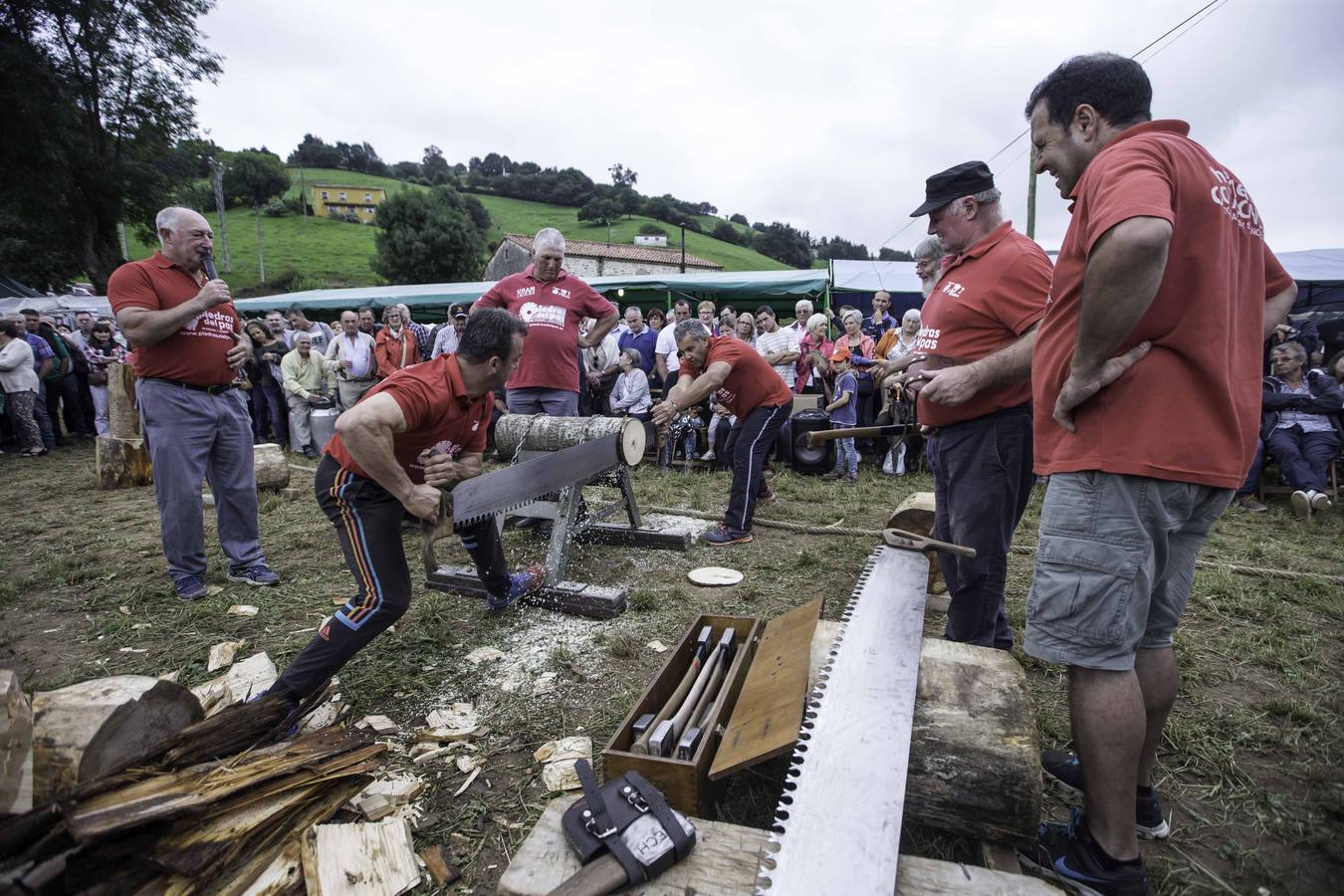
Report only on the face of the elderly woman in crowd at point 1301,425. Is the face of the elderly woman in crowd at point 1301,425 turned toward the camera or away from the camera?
toward the camera

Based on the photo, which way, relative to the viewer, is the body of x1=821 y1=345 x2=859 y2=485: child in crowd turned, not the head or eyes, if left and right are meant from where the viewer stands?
facing the viewer and to the left of the viewer

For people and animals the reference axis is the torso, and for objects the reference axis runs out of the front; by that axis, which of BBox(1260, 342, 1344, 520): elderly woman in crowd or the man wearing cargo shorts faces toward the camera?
the elderly woman in crowd

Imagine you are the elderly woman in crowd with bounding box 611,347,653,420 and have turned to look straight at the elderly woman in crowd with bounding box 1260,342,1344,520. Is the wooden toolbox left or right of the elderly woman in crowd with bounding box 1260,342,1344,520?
right

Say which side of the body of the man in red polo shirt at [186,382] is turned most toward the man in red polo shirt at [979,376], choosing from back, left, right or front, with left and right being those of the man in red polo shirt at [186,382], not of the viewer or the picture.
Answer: front

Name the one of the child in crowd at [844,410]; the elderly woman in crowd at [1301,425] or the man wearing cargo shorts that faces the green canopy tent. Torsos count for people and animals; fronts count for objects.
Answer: the man wearing cargo shorts

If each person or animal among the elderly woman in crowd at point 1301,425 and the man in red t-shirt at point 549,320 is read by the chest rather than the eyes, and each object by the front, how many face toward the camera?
2

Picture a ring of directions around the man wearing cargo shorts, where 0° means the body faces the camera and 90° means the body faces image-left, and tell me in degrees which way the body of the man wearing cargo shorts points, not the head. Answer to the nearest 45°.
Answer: approximately 135°

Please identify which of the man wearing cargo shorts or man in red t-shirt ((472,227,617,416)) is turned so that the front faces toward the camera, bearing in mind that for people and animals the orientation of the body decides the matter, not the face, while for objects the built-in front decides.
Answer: the man in red t-shirt

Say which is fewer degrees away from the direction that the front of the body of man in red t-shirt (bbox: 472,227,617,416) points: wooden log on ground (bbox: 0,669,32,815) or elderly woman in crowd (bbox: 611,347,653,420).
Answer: the wooden log on ground

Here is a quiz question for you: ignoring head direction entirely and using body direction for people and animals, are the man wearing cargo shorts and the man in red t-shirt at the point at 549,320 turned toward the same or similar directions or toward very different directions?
very different directions

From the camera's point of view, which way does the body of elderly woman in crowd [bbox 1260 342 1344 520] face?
toward the camera

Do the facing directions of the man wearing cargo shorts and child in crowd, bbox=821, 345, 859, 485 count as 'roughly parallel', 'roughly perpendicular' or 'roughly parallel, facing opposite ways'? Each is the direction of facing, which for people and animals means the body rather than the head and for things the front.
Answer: roughly perpendicular

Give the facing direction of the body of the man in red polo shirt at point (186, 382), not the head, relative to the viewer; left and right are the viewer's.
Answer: facing the viewer and to the right of the viewer

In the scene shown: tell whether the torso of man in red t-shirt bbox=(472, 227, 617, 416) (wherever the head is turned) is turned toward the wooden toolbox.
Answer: yes

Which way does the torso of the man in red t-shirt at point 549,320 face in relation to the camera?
toward the camera

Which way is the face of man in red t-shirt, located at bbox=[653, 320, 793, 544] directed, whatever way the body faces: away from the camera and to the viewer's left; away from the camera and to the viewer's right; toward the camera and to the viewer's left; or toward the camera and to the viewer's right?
toward the camera and to the viewer's left

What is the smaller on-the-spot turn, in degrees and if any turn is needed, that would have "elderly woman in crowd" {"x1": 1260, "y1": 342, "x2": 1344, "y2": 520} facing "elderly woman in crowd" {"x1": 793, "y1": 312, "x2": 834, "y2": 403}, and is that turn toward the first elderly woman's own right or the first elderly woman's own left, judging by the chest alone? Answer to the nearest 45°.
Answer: approximately 90° to the first elderly woman's own right

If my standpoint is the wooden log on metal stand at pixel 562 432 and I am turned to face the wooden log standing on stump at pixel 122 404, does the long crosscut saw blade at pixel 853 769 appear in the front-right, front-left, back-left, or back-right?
back-left

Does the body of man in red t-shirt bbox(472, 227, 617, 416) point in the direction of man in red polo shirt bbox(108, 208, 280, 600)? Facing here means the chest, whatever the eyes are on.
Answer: no

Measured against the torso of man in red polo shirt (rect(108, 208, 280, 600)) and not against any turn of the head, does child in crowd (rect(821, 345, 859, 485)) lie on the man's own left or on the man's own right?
on the man's own left
